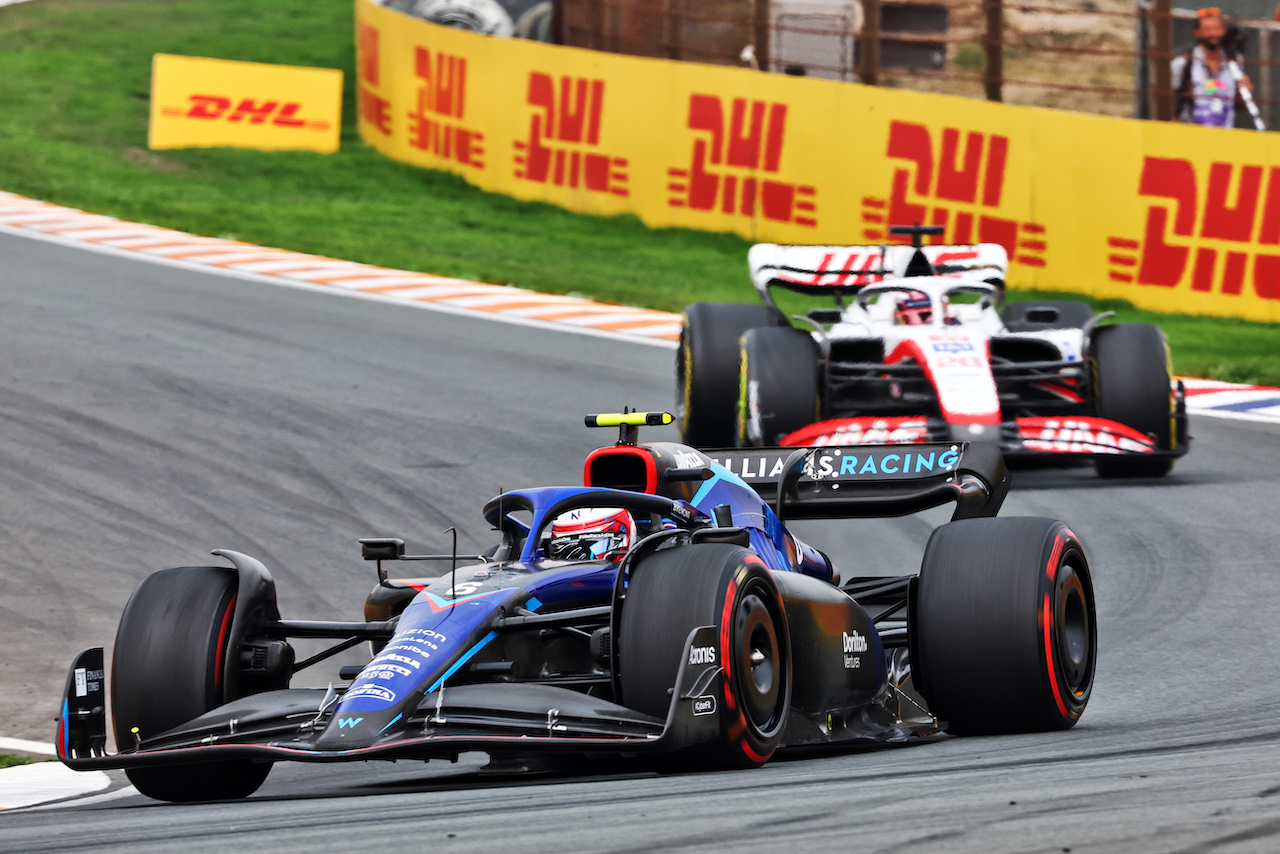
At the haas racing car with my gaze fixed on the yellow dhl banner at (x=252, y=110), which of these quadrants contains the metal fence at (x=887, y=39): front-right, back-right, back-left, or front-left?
front-right

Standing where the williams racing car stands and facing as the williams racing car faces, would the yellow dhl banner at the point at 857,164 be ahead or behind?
behind

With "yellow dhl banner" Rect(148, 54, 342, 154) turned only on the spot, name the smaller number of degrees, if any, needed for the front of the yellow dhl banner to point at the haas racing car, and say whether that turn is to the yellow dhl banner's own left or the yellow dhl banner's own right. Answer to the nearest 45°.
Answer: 0° — it already faces it

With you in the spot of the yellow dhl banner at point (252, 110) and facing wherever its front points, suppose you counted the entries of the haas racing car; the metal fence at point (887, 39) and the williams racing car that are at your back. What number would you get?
0

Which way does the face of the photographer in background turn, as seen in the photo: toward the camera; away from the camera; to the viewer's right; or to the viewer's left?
toward the camera

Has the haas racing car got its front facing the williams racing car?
yes

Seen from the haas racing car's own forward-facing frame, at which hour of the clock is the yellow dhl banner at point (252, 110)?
The yellow dhl banner is roughly at 5 o'clock from the haas racing car.

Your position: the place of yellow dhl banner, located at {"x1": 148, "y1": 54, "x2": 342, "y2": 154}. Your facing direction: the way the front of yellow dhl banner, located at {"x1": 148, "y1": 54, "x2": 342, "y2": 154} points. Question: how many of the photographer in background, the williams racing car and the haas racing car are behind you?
0

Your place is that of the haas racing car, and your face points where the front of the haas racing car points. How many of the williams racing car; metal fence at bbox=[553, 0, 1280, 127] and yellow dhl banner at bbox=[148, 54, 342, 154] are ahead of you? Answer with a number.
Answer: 1

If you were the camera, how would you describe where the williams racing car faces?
facing the viewer and to the left of the viewer

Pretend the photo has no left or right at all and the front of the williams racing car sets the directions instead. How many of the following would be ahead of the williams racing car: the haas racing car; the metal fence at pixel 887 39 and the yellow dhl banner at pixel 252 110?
0

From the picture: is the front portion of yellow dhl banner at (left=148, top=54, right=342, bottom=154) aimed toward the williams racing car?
yes

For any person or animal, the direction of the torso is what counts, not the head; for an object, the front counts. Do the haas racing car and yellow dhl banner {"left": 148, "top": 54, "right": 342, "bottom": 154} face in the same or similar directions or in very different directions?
same or similar directions

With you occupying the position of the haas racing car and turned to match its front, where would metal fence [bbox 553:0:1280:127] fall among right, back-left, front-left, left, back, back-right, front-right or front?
back

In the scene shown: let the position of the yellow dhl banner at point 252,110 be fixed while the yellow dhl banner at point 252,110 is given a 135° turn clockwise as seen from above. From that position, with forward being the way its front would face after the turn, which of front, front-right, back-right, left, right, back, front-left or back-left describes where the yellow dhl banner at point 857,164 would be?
back

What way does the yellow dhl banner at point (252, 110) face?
toward the camera

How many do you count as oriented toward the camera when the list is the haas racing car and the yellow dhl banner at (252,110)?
2

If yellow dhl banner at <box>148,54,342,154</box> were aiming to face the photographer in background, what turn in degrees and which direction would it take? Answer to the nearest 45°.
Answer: approximately 45° to its left

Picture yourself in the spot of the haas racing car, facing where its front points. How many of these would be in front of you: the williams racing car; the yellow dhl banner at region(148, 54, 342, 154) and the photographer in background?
1
